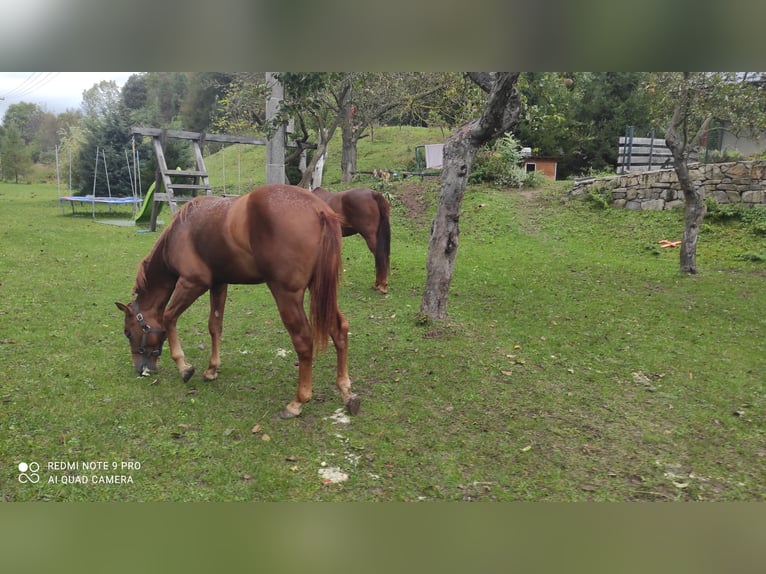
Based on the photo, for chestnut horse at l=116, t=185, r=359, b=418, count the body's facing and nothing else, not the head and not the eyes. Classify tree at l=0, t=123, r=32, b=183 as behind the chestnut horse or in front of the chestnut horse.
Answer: in front

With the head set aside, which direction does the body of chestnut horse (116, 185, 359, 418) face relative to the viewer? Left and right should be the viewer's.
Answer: facing away from the viewer and to the left of the viewer

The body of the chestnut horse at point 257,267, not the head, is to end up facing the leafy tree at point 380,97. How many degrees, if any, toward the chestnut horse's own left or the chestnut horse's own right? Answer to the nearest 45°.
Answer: approximately 45° to the chestnut horse's own right

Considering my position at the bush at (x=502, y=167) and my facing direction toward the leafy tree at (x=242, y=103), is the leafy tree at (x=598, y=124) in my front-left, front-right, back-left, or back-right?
back-right

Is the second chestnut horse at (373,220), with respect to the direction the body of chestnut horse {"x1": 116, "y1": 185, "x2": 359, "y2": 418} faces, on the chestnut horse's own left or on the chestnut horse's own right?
on the chestnut horse's own right

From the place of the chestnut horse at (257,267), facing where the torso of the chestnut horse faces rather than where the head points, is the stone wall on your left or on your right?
on your right

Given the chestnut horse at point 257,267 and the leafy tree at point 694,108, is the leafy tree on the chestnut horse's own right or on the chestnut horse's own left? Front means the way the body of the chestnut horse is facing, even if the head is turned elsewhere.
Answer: on the chestnut horse's own right
